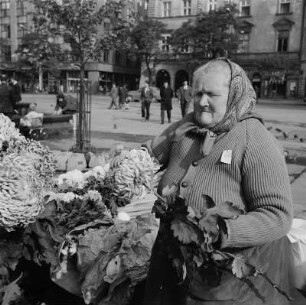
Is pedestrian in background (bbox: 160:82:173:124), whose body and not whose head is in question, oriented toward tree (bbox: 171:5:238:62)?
no

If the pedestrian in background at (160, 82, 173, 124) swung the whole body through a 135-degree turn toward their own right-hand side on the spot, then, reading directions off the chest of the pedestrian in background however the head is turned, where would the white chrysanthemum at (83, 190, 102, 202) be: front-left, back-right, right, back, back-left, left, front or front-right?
back-left

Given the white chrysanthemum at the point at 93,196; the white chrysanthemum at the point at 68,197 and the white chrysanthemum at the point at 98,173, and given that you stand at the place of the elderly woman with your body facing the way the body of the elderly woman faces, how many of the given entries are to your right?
3

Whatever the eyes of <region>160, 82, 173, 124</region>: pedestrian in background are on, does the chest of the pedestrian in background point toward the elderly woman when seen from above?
yes

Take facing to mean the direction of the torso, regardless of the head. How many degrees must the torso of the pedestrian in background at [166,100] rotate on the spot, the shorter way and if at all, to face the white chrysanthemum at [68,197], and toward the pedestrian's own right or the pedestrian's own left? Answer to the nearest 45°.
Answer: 0° — they already face it

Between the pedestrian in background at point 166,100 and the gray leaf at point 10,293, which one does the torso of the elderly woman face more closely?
the gray leaf

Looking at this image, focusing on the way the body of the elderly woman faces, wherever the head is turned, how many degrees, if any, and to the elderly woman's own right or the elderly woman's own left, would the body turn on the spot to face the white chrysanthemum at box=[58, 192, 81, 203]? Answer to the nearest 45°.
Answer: approximately 90° to the elderly woman's own right

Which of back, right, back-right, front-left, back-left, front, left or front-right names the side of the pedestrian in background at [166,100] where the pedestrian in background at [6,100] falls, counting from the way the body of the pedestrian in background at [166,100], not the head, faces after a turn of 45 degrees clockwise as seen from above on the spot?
front

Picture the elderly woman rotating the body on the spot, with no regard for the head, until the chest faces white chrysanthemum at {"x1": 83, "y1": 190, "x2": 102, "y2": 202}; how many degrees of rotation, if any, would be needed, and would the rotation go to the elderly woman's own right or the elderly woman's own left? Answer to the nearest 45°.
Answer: approximately 90° to the elderly woman's own right

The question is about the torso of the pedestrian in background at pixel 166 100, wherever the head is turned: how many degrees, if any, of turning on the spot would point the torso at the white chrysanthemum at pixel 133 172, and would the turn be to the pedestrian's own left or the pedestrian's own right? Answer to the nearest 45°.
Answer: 0° — they already face it

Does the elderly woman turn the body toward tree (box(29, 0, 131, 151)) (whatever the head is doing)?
no

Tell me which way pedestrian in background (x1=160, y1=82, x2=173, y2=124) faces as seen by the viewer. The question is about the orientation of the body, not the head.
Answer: toward the camera

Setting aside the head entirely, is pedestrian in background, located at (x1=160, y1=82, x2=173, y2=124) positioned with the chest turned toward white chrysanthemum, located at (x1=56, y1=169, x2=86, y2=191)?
yes

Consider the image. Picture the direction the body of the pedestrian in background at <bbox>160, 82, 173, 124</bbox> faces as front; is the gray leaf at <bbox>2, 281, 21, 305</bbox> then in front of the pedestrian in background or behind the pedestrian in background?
in front

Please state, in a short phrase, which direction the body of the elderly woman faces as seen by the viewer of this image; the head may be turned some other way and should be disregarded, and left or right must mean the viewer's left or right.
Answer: facing the viewer and to the left of the viewer

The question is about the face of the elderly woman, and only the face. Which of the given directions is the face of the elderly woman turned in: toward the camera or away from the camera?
toward the camera
